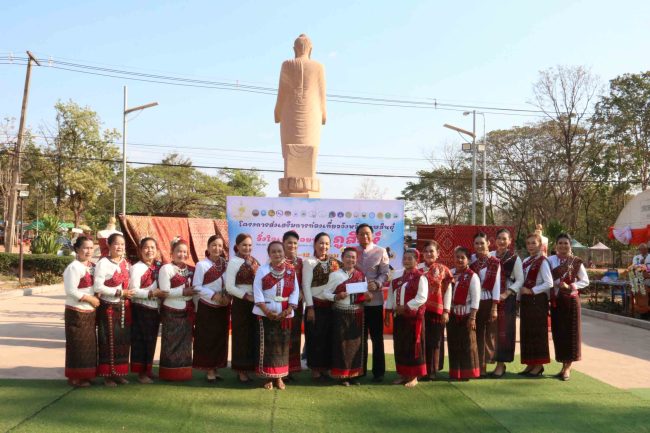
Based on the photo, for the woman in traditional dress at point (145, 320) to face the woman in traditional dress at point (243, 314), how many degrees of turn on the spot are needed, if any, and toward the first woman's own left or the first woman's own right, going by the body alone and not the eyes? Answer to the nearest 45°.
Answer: approximately 45° to the first woman's own left

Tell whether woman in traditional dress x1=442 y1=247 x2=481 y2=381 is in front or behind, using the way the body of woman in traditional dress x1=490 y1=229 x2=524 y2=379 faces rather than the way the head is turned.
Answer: in front

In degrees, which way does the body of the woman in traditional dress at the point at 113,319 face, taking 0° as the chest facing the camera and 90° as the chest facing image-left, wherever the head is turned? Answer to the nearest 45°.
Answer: approximately 315°

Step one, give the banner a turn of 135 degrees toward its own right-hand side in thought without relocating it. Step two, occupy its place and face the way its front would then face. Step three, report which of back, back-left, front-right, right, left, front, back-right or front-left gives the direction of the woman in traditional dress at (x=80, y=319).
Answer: left

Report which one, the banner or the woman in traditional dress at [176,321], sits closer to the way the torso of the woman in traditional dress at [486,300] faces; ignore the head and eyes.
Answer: the woman in traditional dress

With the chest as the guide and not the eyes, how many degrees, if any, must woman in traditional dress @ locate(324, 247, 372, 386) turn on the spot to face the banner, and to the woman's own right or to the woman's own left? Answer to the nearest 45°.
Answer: approximately 180°

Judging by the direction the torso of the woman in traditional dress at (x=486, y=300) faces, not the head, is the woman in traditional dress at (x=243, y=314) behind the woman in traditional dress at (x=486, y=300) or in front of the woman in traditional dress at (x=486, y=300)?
in front

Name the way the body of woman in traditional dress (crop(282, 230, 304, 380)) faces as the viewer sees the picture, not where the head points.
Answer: toward the camera

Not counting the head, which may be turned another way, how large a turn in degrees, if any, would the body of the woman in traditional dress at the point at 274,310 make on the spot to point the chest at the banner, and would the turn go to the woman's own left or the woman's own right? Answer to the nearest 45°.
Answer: approximately 180°

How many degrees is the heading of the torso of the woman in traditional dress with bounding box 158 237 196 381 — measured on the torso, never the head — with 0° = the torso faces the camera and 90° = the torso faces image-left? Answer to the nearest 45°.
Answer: approximately 315°

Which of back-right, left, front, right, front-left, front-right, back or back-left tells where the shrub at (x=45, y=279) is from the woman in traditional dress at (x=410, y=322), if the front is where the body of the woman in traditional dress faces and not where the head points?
right
